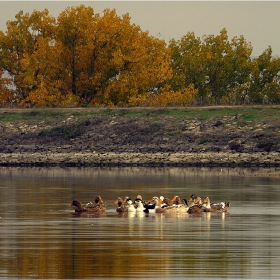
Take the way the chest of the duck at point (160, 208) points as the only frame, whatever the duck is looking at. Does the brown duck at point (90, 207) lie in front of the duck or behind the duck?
in front

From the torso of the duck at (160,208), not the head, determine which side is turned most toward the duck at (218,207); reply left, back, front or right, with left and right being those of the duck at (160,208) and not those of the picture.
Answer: back

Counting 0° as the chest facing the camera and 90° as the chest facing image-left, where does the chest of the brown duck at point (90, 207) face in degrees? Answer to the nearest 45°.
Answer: approximately 90°

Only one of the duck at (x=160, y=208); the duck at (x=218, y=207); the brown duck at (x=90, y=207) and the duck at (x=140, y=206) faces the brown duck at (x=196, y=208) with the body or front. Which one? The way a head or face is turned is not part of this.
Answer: the duck at (x=218, y=207)

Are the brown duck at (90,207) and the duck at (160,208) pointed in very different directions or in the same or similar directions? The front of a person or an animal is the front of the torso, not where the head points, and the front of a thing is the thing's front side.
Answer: same or similar directions

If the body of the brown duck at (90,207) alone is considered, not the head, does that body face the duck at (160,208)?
no

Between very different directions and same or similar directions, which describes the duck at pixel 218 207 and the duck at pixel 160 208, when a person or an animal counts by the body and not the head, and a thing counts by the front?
same or similar directions

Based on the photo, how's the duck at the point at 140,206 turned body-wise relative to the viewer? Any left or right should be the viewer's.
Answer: facing the viewer and to the left of the viewer

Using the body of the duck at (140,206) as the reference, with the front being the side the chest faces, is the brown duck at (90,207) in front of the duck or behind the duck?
in front

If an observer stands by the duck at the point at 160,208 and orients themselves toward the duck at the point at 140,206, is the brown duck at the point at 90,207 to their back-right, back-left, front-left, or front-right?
front-left

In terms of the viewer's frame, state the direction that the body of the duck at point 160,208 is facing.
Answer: to the viewer's left

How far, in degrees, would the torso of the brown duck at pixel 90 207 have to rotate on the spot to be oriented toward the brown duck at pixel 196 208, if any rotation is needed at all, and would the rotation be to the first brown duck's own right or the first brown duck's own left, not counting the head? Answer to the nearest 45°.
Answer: approximately 180°

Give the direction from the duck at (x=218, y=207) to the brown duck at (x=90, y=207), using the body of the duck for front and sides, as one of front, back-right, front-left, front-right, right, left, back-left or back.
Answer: front

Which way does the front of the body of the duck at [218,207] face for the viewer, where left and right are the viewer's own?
facing to the left of the viewer
